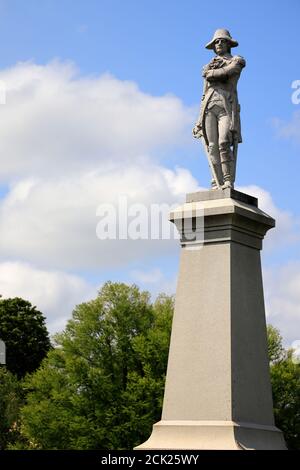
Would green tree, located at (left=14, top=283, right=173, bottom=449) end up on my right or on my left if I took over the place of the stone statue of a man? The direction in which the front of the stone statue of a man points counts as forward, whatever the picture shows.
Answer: on my right

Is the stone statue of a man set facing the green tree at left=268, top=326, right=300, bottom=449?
no

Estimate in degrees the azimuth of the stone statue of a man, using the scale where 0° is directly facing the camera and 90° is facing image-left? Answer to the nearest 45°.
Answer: approximately 45°
